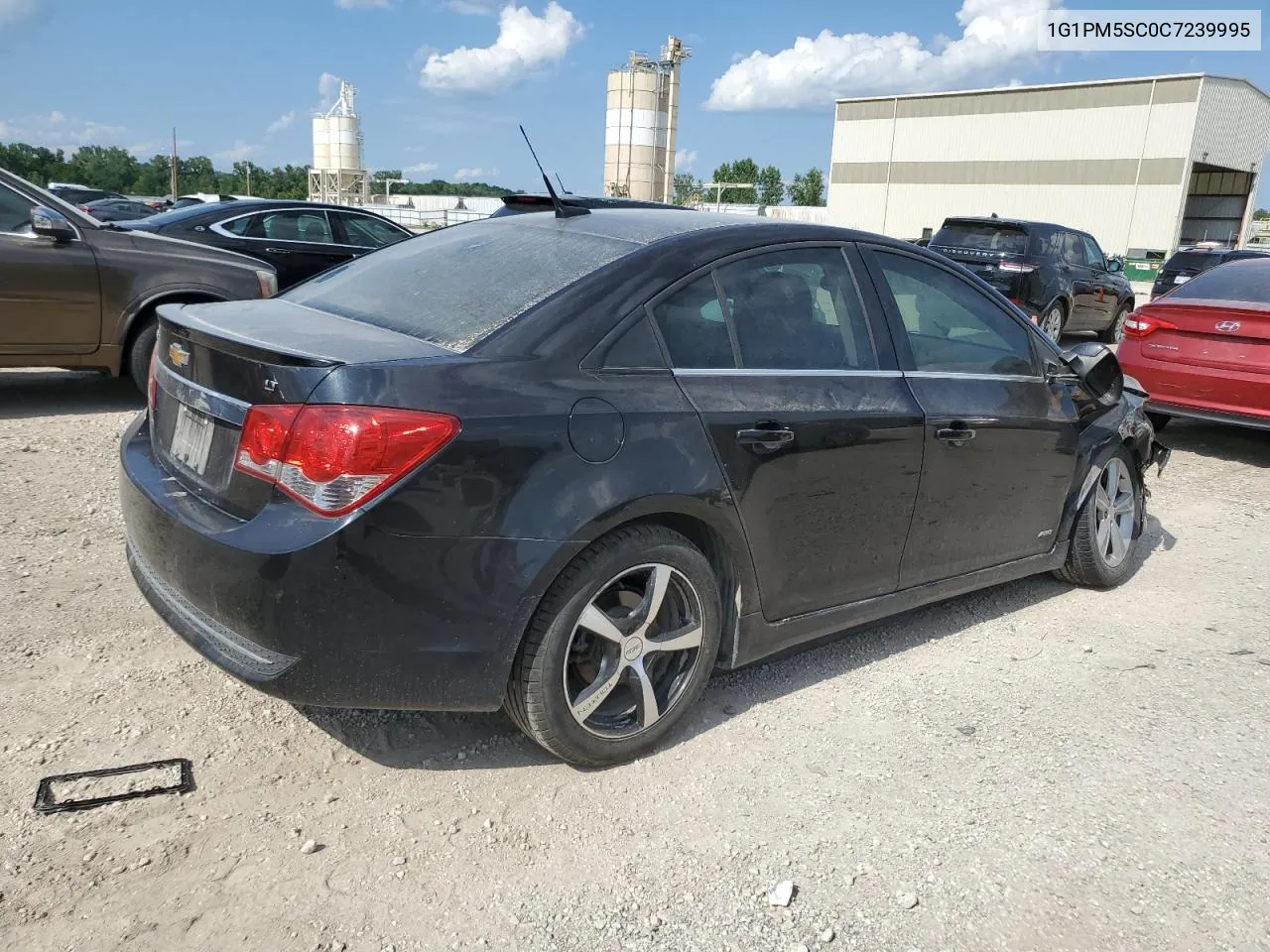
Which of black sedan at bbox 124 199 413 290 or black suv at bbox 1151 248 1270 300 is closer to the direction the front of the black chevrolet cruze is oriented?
the black suv

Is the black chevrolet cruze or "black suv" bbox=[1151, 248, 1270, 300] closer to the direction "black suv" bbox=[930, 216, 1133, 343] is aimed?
the black suv

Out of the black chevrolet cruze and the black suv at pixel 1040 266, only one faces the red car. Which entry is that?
the black chevrolet cruze

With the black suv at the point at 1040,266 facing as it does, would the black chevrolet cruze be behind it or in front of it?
behind

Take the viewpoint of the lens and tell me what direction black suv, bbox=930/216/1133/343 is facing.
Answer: facing away from the viewer and to the right of the viewer

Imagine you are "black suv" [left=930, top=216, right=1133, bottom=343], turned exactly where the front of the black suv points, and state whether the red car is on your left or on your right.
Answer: on your right

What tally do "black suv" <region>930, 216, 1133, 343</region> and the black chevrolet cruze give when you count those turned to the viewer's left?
0

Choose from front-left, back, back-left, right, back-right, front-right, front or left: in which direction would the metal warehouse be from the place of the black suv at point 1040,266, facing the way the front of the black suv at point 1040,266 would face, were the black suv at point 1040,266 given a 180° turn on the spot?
back-right

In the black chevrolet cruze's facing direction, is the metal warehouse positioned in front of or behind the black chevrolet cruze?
in front

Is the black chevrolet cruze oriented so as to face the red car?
yes

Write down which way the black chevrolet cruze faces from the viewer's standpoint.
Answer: facing away from the viewer and to the right of the viewer

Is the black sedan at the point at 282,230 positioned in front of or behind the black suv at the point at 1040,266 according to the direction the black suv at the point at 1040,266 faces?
behind

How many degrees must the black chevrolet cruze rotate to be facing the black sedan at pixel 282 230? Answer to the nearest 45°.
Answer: approximately 90° to its left
